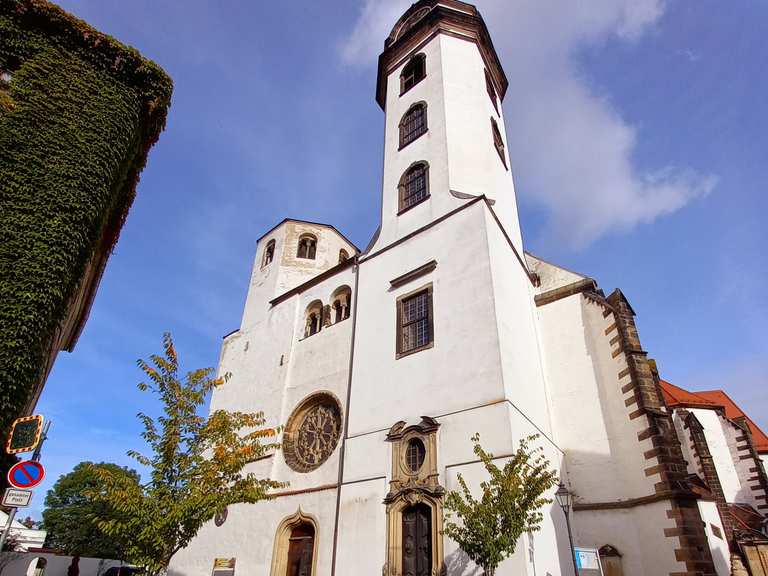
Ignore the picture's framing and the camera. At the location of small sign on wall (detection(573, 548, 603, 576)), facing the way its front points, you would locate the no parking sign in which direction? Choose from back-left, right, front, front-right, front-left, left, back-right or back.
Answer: front-right

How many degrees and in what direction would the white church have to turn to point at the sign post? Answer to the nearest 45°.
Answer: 0° — it already faces it

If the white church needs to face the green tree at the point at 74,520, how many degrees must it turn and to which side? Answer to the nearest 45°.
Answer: approximately 90° to its right

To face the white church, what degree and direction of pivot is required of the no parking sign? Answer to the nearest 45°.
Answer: approximately 90° to its left

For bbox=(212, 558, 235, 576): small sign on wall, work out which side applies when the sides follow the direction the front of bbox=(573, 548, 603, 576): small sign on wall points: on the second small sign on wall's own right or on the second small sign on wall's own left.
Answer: on the second small sign on wall's own right

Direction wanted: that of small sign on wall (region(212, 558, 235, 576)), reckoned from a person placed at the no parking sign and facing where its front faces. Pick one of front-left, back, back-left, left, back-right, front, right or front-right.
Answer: back-left

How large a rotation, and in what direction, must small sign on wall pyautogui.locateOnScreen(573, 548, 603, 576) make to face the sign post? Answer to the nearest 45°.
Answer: approximately 45° to its right

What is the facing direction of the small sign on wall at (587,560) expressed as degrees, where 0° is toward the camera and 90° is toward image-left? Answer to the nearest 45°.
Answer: approximately 0°

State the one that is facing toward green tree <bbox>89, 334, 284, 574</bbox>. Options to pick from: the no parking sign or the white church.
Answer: the white church
